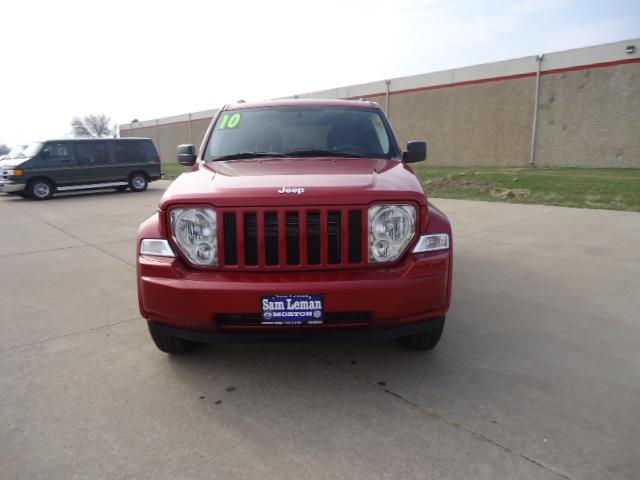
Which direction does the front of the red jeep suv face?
toward the camera

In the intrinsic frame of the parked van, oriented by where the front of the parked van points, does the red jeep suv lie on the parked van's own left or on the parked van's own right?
on the parked van's own left

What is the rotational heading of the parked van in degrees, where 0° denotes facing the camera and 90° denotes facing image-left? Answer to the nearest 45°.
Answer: approximately 45°

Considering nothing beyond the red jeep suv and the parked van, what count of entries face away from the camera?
0

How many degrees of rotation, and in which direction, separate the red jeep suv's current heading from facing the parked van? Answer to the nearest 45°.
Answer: approximately 135° to its right
